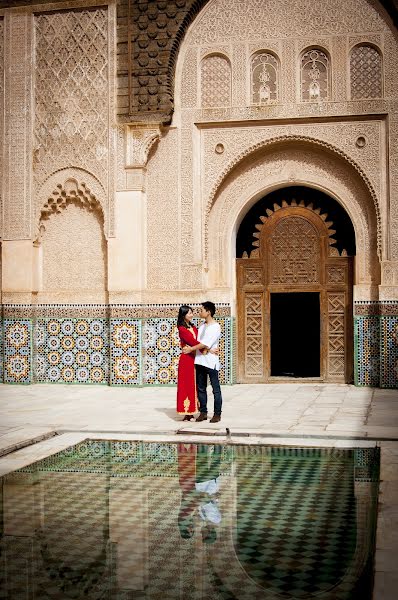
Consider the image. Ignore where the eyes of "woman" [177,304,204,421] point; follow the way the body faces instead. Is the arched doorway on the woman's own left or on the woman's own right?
on the woman's own left

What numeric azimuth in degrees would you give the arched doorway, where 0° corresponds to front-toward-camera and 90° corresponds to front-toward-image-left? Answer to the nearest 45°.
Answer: approximately 0°

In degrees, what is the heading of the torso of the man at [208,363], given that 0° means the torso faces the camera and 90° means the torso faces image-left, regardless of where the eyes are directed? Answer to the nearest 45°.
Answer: approximately 45°

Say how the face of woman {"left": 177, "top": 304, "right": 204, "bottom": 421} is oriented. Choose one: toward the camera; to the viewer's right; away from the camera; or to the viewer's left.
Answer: to the viewer's right

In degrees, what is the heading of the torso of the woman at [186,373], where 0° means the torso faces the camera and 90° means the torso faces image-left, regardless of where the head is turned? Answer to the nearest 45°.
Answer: approximately 315°

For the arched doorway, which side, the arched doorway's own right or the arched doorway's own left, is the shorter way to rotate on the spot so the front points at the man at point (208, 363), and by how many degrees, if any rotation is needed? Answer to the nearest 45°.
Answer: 0° — it already faces them

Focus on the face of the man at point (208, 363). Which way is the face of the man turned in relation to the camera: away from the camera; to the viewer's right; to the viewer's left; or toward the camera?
to the viewer's left
